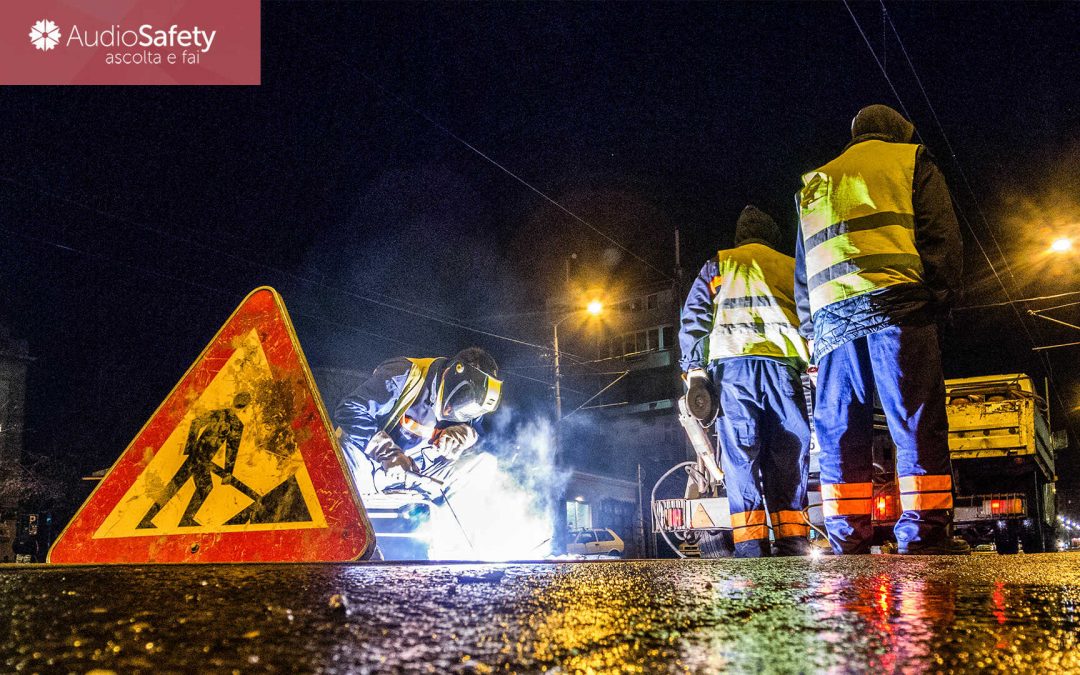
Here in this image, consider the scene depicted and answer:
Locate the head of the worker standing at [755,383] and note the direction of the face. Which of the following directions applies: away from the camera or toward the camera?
away from the camera

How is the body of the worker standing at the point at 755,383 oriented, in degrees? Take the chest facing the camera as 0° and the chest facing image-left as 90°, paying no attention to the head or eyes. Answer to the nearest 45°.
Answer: approximately 180°

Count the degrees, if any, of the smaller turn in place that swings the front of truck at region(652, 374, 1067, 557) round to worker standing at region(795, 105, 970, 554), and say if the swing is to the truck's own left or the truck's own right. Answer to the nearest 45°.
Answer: approximately 180°

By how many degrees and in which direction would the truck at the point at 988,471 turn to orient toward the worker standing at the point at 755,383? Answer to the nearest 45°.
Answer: approximately 180°

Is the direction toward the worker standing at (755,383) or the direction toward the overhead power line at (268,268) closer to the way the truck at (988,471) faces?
the overhead power line

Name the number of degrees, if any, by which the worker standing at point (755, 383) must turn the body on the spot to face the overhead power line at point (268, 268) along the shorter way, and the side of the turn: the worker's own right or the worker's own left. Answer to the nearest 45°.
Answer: approximately 45° to the worker's own left

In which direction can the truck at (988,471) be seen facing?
away from the camera

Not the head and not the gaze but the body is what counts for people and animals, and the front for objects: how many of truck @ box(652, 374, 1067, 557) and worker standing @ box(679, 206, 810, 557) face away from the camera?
2

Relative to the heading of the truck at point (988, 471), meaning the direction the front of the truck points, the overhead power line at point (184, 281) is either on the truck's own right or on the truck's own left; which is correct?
on the truck's own left
